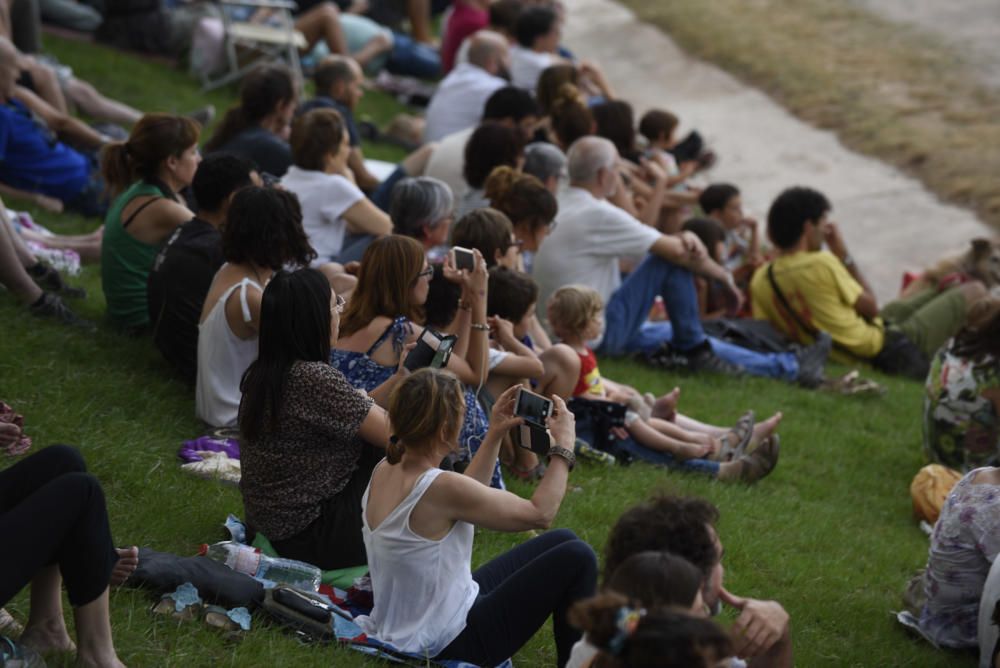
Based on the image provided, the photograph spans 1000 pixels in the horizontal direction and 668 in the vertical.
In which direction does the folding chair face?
to the viewer's right

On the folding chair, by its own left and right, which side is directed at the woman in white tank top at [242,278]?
right

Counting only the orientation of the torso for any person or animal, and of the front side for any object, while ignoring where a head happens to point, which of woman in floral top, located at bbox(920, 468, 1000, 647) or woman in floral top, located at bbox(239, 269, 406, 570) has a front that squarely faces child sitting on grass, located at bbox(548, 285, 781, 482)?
woman in floral top, located at bbox(239, 269, 406, 570)

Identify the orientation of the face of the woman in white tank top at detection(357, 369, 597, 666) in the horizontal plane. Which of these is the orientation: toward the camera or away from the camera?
away from the camera

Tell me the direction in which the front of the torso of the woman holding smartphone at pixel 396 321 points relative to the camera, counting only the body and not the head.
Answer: to the viewer's right

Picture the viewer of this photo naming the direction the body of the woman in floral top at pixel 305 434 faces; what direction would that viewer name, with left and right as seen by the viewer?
facing away from the viewer and to the right of the viewer

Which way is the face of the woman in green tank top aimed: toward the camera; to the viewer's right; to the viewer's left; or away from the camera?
to the viewer's right

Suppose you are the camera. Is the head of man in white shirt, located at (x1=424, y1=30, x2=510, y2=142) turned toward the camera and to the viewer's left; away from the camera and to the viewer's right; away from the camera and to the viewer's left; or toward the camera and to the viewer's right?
away from the camera and to the viewer's right

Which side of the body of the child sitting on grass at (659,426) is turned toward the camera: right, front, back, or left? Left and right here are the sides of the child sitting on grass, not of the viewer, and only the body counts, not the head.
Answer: right

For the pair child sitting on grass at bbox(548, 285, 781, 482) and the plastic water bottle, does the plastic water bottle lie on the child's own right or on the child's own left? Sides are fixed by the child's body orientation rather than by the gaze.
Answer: on the child's own right

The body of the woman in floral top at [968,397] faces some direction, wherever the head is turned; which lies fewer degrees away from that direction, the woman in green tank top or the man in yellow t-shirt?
the man in yellow t-shirt
